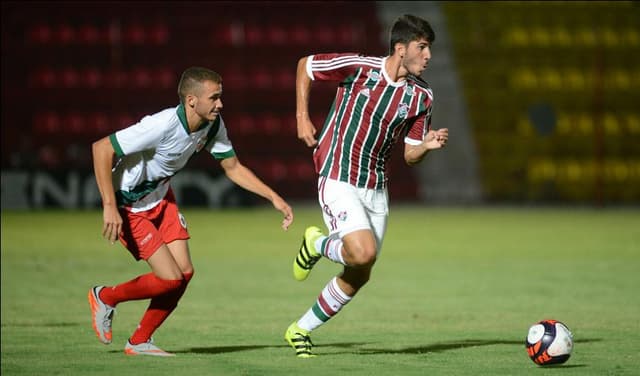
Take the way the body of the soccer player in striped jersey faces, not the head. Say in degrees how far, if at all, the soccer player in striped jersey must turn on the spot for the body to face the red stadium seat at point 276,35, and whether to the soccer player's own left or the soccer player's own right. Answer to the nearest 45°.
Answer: approximately 135° to the soccer player's own left

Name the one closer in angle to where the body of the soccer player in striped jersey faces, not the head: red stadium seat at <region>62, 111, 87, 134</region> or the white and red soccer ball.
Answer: the white and red soccer ball

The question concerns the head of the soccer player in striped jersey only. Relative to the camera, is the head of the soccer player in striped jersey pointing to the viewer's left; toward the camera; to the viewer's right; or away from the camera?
to the viewer's right

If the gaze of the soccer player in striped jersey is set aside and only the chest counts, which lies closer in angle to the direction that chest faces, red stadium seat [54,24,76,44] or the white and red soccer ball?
the white and red soccer ball

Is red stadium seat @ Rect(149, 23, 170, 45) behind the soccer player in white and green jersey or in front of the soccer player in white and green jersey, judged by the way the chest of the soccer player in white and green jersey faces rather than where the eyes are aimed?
behind

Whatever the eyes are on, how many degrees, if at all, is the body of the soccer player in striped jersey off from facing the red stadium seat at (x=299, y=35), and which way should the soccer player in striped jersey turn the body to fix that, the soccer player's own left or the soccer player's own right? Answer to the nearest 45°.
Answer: approximately 135° to the soccer player's own left

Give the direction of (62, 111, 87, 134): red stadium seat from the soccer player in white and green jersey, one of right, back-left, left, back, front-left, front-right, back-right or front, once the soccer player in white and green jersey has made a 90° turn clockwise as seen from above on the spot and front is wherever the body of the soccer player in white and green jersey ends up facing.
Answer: back-right

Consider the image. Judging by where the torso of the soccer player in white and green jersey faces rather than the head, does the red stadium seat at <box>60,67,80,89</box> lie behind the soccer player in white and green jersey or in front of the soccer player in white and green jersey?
behind

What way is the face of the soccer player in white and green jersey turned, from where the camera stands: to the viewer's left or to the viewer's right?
to the viewer's right

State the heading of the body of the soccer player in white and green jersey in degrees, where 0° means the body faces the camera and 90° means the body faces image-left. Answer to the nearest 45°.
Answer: approximately 315°

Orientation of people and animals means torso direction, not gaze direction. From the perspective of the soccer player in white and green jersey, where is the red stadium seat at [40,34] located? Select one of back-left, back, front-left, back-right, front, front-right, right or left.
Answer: back-left

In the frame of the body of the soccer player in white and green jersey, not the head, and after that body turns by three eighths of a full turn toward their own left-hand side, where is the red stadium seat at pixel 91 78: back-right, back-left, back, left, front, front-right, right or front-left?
front

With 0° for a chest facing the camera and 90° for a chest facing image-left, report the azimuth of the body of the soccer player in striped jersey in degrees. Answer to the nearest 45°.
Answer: approximately 315°
